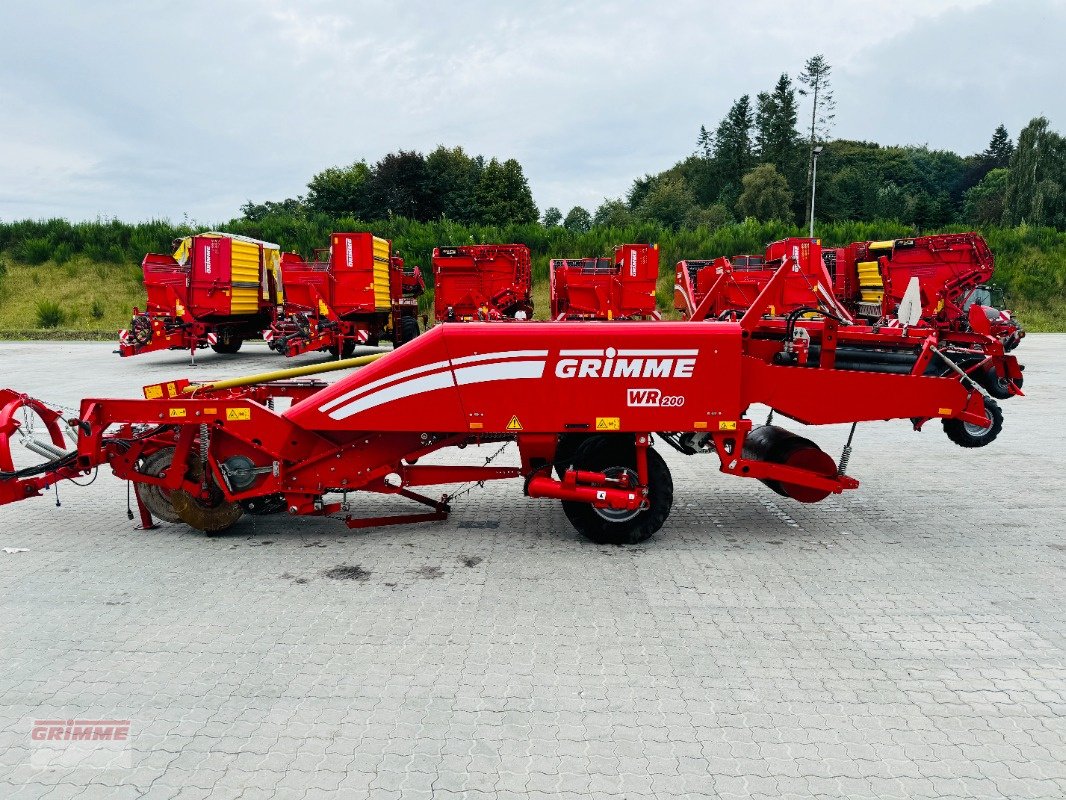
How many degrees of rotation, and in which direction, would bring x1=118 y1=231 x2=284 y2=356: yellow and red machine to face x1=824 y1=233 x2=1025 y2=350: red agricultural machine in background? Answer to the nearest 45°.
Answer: approximately 90° to its left

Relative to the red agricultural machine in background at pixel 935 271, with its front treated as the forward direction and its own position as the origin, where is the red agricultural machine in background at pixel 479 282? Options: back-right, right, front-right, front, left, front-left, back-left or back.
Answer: back-right

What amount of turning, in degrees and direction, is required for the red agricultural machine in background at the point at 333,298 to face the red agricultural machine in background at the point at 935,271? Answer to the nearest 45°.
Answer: approximately 135° to its left

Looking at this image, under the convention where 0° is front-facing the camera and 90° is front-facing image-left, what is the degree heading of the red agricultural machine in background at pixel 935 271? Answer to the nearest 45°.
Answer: approximately 315°

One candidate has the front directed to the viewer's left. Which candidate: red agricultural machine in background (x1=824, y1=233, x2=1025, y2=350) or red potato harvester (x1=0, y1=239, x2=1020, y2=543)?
the red potato harvester

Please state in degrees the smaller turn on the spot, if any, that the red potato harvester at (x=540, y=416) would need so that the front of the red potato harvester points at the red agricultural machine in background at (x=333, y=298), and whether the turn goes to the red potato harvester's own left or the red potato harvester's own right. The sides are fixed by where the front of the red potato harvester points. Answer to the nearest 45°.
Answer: approximately 90° to the red potato harvester's own right

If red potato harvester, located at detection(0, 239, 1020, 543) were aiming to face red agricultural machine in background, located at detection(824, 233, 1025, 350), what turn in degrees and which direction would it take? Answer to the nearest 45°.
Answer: approximately 135° to its right

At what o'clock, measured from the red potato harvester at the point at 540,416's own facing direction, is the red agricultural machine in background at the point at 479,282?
The red agricultural machine in background is roughly at 3 o'clock from the red potato harvester.

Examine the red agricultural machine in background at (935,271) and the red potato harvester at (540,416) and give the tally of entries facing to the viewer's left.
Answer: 1

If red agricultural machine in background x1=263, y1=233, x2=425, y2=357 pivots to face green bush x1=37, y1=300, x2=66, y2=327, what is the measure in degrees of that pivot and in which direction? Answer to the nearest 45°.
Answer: approximately 90° to its right

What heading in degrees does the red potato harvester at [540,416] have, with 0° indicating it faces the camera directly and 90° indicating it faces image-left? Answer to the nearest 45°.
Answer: approximately 90°

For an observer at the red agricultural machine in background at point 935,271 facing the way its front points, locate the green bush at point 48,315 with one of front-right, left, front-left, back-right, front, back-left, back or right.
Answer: back-right
